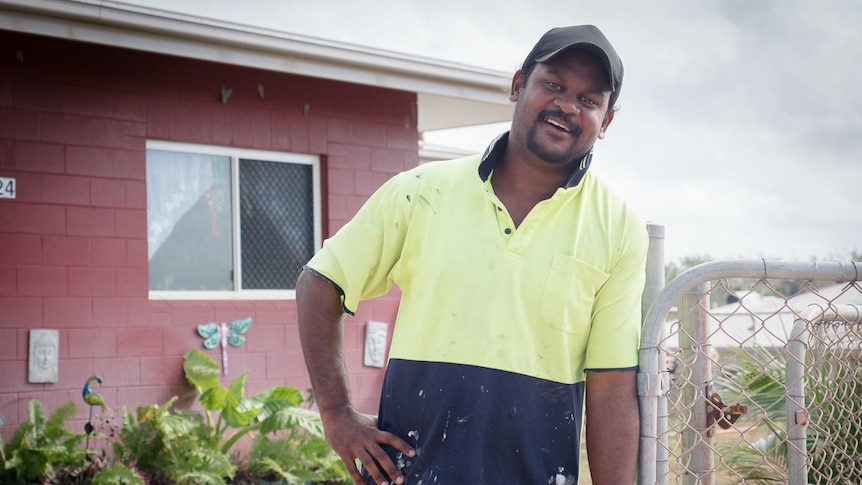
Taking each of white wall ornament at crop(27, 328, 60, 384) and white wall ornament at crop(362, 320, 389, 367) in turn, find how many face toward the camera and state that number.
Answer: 2

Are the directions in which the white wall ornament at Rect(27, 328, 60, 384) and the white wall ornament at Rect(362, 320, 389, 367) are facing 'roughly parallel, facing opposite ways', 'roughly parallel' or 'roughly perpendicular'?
roughly parallel

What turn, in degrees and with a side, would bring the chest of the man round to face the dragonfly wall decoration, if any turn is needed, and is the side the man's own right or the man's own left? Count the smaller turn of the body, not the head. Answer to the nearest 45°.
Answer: approximately 180°

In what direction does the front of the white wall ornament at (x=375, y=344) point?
toward the camera

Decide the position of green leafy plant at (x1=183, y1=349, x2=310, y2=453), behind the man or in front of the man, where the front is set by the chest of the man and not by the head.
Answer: behind

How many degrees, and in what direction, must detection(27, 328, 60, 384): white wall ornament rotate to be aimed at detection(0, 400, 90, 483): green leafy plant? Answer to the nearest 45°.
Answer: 0° — it already faces it

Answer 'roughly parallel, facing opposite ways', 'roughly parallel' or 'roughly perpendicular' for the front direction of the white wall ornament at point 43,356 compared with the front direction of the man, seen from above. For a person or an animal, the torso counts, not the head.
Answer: roughly parallel

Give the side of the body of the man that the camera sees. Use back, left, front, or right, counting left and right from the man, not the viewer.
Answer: front

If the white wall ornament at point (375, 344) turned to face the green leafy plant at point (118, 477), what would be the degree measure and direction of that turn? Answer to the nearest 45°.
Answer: approximately 45° to its right

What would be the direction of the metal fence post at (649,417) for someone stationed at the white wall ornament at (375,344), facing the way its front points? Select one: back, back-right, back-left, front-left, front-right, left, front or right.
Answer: front

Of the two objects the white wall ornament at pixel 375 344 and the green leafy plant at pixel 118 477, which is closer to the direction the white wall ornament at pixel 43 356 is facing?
the green leafy plant

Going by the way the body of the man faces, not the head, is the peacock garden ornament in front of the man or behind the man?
behind

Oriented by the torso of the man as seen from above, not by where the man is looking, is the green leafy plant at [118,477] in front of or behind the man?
behind

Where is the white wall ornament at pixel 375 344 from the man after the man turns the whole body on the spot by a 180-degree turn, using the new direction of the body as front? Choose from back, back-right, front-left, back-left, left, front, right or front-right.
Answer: front

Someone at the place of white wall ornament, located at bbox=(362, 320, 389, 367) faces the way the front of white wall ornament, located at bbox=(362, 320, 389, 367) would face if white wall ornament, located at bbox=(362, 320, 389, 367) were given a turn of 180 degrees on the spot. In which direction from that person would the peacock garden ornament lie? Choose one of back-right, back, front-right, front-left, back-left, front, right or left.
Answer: back-left

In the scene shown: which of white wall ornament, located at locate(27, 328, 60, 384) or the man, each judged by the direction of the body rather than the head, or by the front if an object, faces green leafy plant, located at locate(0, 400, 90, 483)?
the white wall ornament
